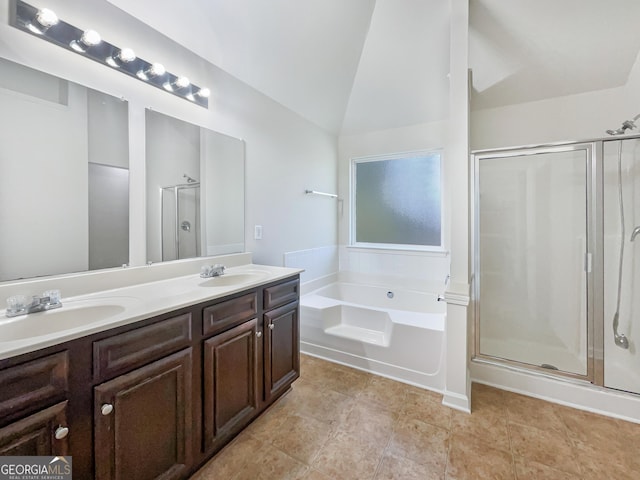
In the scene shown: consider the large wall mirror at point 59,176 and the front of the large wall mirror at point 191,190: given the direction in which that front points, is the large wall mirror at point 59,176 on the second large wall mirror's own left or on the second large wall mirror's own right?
on the second large wall mirror's own right

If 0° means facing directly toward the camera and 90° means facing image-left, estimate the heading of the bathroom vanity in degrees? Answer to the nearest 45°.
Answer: approximately 315°

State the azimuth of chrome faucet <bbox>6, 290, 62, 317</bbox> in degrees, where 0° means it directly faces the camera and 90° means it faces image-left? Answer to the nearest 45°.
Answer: approximately 315°

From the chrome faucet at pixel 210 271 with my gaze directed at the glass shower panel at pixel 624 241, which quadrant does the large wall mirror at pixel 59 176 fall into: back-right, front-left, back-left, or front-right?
back-right
